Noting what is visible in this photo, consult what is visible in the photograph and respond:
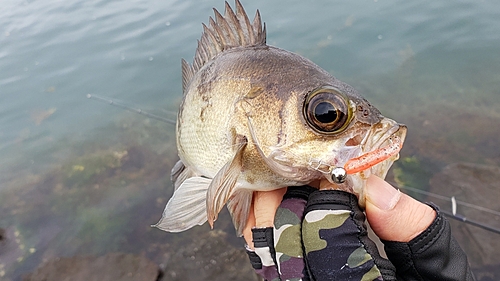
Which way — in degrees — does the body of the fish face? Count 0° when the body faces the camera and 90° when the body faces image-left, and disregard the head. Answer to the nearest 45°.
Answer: approximately 315°

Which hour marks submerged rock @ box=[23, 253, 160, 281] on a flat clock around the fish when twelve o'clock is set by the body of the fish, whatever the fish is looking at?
The submerged rock is roughly at 6 o'clock from the fish.

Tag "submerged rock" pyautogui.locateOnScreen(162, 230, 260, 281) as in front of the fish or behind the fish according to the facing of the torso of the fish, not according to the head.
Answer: behind
